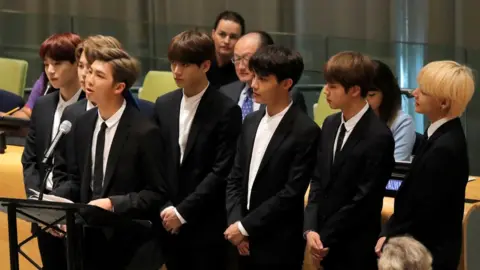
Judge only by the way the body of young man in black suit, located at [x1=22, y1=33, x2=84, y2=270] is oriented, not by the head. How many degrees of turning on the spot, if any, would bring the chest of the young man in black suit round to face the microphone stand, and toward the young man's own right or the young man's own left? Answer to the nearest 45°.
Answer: approximately 45° to the young man's own left

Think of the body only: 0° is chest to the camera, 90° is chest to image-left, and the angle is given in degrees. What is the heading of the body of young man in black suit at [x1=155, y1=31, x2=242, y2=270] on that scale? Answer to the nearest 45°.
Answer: approximately 45°

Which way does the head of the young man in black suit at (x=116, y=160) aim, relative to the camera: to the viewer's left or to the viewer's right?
to the viewer's left

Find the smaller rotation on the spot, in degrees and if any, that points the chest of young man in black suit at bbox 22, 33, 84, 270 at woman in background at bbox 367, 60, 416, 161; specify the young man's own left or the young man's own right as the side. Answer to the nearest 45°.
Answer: approximately 135° to the young man's own left

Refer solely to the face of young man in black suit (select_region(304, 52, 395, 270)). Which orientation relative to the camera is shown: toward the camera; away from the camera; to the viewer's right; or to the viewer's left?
to the viewer's left

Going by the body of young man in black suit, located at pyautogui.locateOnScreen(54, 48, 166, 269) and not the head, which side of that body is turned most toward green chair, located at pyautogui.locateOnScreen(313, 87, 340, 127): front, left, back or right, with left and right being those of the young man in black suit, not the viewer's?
back

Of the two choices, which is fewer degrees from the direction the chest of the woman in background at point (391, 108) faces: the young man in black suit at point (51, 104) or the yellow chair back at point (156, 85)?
the young man in black suit

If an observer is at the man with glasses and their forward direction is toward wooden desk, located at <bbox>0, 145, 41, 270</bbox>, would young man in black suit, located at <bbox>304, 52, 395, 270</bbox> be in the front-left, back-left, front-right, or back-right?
front-left

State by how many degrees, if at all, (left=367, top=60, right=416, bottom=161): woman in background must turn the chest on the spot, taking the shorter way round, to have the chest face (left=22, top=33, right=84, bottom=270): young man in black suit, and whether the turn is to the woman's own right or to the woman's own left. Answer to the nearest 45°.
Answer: approximately 45° to the woman's own right

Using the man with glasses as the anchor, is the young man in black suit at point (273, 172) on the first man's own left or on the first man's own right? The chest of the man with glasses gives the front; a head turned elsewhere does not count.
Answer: on the first man's own left
